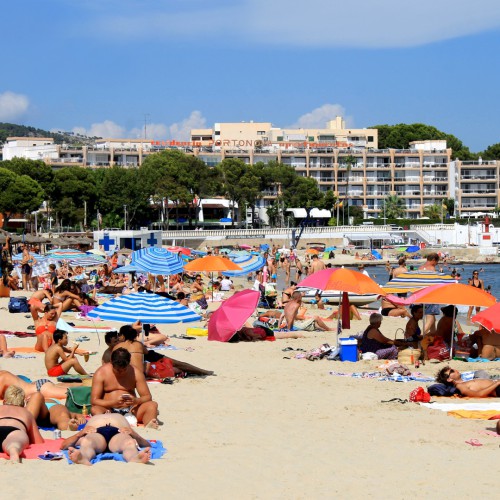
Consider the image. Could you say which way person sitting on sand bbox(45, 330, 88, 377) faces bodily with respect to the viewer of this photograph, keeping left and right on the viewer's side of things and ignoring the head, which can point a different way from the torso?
facing to the right of the viewer

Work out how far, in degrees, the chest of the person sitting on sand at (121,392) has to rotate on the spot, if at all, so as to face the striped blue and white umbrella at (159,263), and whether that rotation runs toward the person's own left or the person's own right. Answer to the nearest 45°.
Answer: approximately 180°

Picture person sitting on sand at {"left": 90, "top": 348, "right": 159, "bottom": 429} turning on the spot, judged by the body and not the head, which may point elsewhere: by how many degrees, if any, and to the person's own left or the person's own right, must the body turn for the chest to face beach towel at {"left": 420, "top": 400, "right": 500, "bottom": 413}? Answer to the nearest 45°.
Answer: approximately 90° to the person's own left

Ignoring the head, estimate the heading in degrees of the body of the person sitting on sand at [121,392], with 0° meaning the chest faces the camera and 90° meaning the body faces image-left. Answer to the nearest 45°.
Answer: approximately 0°
